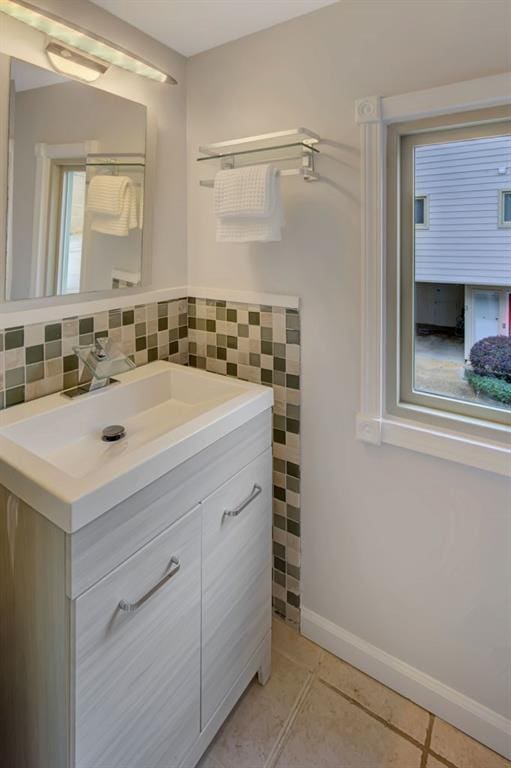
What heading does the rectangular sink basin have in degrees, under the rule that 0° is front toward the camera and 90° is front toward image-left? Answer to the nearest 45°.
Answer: approximately 315°

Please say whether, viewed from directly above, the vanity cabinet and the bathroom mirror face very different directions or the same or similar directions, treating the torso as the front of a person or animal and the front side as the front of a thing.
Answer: same or similar directions

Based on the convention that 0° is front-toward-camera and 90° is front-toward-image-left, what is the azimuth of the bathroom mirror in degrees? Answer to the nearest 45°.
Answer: approximately 315°

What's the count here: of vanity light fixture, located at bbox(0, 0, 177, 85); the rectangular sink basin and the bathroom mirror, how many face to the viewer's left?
0

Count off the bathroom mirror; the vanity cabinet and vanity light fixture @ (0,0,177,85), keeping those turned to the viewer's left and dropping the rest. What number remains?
0

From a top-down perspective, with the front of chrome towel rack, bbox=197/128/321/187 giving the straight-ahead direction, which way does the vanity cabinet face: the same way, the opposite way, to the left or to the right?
to the left

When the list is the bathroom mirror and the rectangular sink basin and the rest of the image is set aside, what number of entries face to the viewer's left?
0

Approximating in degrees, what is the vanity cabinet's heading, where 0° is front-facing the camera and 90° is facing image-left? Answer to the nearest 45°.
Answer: approximately 315°

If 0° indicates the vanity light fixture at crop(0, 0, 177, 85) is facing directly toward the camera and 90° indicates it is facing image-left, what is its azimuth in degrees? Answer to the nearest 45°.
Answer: approximately 315°
